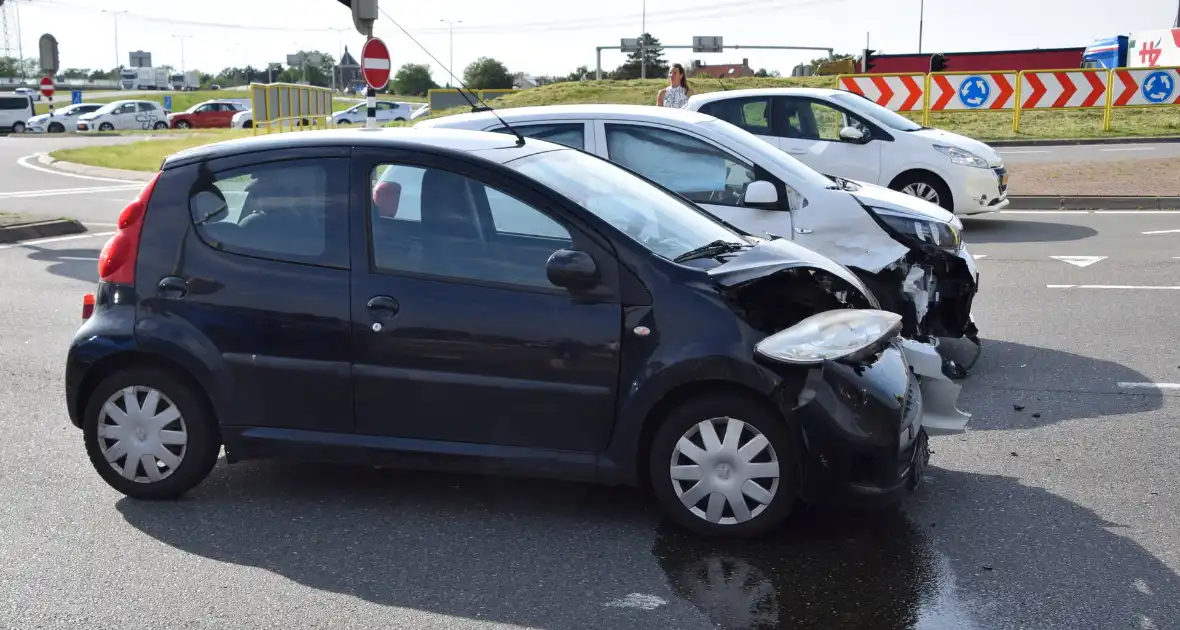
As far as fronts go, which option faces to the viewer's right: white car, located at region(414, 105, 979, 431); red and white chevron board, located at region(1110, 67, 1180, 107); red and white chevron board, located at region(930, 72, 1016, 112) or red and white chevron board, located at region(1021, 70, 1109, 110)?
the white car

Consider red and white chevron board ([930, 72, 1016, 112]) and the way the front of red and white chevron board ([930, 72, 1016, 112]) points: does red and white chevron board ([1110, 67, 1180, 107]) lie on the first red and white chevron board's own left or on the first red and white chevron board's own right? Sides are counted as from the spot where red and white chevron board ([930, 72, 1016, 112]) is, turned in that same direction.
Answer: on the first red and white chevron board's own left

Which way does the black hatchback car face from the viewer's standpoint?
to the viewer's right

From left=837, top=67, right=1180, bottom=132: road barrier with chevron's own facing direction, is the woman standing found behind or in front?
in front

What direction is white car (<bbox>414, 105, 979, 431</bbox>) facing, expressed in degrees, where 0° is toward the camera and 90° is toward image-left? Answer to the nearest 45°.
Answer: approximately 270°

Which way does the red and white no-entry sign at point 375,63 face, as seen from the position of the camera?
facing the viewer and to the right of the viewer

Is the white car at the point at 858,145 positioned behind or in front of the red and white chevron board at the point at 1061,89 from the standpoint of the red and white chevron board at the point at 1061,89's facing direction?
in front

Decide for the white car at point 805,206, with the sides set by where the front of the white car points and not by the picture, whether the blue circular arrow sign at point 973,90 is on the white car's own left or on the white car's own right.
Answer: on the white car's own left

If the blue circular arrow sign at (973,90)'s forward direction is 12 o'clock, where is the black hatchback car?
The black hatchback car is roughly at 12 o'clock from the blue circular arrow sign.

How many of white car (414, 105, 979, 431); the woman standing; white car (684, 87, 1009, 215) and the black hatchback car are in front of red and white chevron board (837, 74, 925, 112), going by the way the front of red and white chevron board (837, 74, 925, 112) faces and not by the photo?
4

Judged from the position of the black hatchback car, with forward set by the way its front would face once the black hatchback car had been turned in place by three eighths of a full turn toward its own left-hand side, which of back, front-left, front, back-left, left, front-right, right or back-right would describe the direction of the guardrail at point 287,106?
front-right

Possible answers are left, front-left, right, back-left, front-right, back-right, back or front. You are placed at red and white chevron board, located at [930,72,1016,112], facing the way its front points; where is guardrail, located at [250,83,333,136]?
right

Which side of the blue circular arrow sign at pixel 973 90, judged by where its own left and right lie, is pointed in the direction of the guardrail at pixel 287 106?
right
